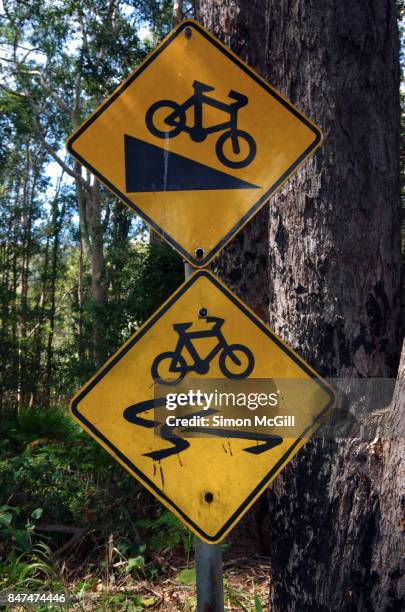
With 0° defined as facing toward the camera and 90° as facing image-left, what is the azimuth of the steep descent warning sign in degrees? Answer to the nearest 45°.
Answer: approximately 0°

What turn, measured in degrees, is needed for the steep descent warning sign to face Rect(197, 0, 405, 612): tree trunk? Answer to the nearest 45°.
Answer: approximately 135° to its left

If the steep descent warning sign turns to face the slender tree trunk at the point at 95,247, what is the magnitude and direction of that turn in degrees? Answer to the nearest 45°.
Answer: approximately 180°

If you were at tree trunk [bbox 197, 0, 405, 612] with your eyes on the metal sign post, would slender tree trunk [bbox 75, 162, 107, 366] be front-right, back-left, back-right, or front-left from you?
back-right

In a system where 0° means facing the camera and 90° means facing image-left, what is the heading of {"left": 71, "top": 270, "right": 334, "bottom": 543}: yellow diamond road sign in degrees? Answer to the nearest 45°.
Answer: approximately 0°

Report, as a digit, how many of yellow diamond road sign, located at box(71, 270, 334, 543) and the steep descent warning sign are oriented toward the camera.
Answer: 2
